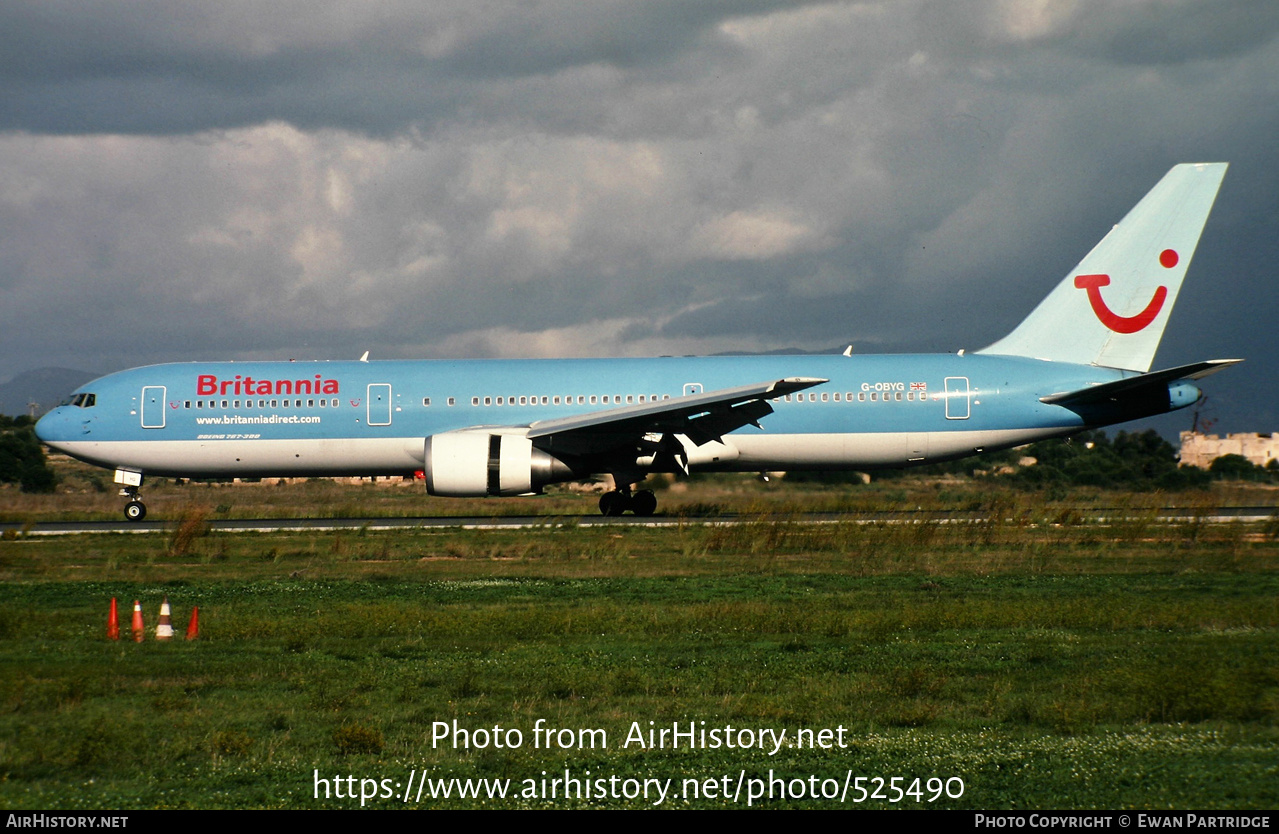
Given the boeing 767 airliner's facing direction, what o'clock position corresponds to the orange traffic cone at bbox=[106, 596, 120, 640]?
The orange traffic cone is roughly at 10 o'clock from the boeing 767 airliner.

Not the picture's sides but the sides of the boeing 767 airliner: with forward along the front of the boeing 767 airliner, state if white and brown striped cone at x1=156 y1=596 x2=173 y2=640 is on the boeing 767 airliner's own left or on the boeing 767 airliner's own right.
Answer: on the boeing 767 airliner's own left

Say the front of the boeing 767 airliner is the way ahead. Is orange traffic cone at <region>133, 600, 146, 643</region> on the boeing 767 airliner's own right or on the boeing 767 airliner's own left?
on the boeing 767 airliner's own left

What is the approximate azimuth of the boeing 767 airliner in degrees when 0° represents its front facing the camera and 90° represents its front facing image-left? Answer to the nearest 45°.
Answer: approximately 90°
